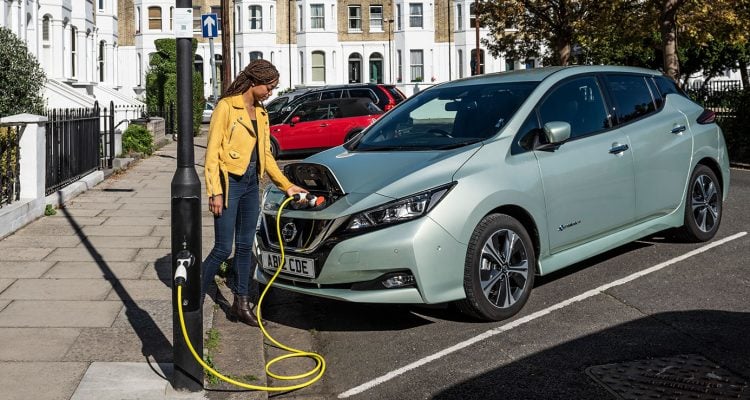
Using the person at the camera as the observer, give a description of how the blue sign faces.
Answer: facing the viewer

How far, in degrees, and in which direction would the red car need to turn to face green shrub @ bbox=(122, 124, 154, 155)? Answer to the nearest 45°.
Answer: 0° — it already faces it

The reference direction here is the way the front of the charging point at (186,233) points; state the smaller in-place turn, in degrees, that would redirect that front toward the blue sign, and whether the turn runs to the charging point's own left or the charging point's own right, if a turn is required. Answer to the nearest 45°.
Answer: approximately 180°

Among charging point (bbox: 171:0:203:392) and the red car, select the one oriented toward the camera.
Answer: the charging point

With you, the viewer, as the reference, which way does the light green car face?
facing the viewer and to the left of the viewer

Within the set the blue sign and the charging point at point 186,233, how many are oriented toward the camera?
2

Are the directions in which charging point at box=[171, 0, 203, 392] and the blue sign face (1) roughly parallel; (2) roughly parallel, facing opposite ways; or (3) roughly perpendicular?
roughly parallel

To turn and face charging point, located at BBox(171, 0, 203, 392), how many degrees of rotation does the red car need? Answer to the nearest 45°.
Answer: approximately 90° to its left

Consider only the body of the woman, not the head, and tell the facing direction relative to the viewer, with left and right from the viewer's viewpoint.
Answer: facing the viewer and to the right of the viewer

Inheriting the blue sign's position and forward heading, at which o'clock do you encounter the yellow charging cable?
The yellow charging cable is roughly at 12 o'clock from the blue sign.

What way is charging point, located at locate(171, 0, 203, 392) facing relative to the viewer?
toward the camera

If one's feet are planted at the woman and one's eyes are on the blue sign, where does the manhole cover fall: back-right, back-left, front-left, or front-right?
back-right
